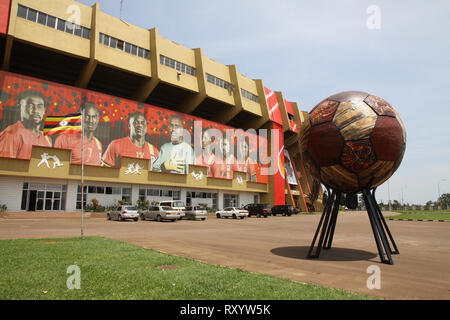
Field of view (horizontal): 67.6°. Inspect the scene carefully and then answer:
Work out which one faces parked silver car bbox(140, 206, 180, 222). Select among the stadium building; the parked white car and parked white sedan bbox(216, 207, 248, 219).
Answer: the stadium building

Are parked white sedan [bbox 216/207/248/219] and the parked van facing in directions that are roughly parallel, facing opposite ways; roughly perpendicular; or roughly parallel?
roughly parallel

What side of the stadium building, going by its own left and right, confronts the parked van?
front

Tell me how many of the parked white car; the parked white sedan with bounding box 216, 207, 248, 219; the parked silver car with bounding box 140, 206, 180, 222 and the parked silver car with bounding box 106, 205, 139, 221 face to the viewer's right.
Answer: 0

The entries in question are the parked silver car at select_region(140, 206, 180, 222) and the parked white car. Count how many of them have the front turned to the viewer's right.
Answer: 0
